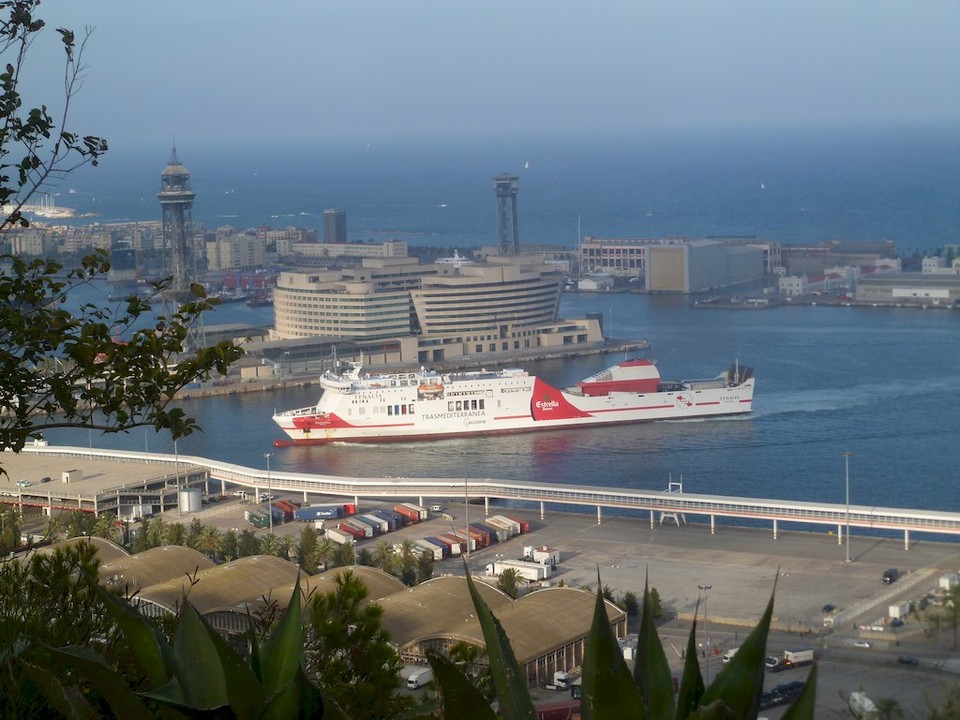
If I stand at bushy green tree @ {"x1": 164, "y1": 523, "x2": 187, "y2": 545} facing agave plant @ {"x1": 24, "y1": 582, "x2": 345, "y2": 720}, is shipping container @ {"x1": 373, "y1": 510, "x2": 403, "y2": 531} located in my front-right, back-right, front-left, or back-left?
back-left

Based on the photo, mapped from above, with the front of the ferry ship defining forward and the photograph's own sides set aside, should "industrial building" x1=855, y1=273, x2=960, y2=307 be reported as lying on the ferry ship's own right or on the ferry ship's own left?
on the ferry ship's own right

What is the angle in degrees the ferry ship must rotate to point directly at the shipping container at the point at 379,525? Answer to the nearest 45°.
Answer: approximately 90° to its left

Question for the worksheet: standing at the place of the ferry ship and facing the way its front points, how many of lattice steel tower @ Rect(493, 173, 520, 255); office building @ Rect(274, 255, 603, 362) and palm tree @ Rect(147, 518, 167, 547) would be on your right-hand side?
2

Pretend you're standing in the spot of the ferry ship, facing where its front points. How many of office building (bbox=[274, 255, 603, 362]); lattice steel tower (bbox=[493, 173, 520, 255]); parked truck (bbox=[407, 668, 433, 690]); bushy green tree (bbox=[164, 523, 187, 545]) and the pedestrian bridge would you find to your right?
2

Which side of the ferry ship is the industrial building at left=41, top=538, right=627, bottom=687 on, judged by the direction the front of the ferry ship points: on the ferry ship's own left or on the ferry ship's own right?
on the ferry ship's own left

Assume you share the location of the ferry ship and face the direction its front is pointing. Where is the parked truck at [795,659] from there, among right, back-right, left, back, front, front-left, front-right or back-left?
left

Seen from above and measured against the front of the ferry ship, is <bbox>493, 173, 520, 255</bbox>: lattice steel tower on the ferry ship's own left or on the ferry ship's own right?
on the ferry ship's own right

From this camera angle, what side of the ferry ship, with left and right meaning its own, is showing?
left

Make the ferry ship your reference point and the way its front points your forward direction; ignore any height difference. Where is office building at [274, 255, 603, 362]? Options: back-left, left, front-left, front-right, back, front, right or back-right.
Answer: right

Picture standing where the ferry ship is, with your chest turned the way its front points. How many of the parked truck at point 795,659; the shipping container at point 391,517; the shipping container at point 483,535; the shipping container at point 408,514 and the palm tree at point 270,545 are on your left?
5

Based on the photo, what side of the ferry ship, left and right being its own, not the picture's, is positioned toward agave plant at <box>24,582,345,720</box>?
left

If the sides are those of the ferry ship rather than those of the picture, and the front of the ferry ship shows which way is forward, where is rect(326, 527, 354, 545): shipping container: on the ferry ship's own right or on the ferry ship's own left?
on the ferry ship's own left

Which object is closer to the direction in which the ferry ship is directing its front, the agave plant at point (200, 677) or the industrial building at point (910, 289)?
the agave plant
